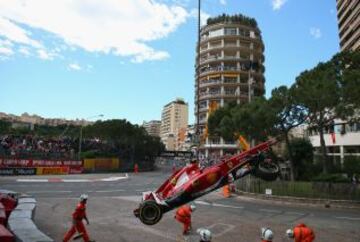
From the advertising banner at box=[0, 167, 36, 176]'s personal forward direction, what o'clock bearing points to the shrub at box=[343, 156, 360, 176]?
The shrub is roughly at 10 o'clock from the advertising banner.

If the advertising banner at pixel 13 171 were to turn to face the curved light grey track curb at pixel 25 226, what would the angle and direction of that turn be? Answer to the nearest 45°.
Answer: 0° — it already faces it

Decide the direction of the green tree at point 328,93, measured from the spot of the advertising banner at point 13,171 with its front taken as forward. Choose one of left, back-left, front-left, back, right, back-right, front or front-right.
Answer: front-left

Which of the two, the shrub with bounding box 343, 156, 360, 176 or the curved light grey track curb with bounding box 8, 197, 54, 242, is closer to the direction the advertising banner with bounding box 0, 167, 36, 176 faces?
the curved light grey track curb

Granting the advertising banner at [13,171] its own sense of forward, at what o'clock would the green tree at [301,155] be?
The green tree is roughly at 10 o'clock from the advertising banner.

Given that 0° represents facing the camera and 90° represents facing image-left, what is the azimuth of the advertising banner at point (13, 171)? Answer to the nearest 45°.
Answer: approximately 0°

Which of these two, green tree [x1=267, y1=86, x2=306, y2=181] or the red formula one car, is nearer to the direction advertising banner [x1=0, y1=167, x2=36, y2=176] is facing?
the red formula one car

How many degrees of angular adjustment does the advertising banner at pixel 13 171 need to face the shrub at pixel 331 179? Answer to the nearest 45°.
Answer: approximately 45° to its left

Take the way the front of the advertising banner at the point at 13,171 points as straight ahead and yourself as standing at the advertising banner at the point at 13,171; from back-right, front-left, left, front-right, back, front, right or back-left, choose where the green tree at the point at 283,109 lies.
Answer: front-left

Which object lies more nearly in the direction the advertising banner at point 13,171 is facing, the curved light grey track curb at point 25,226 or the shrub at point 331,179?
the curved light grey track curb
